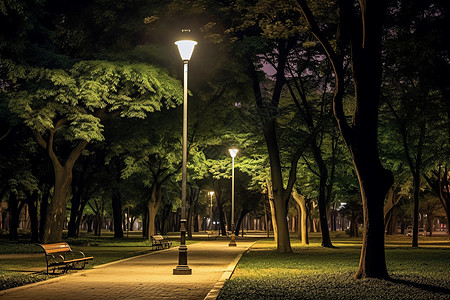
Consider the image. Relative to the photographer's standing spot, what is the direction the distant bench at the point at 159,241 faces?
facing the viewer and to the right of the viewer
